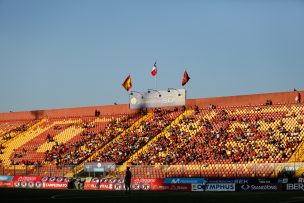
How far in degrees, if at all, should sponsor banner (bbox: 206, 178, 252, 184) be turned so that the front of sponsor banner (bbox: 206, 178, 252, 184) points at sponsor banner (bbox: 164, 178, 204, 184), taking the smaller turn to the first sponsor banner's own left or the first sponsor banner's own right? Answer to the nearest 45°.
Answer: approximately 135° to the first sponsor banner's own right

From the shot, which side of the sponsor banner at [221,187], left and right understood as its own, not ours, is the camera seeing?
front

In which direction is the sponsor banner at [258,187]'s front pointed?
toward the camera

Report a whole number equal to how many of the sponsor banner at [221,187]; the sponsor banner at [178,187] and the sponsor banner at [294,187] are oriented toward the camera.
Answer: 3

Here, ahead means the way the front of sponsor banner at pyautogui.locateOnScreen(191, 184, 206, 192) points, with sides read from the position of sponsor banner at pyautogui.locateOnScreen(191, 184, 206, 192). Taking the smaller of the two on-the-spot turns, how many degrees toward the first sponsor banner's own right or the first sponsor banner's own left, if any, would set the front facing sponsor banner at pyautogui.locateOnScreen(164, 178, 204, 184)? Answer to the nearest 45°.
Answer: approximately 135° to the first sponsor banner's own right

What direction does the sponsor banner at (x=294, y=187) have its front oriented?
toward the camera

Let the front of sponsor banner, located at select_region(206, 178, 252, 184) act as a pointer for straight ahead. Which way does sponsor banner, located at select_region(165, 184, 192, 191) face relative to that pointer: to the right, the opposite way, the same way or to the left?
the same way

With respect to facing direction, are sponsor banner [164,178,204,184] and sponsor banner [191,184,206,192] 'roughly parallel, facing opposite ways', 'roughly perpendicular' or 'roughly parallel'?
roughly parallel

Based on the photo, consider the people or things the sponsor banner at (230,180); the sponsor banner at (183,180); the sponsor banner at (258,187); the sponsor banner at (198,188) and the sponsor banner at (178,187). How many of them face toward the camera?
5

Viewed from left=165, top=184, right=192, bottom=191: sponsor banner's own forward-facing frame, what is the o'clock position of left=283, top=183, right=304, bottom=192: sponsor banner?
left=283, top=183, right=304, bottom=192: sponsor banner is roughly at 10 o'clock from left=165, top=184, right=192, bottom=191: sponsor banner.

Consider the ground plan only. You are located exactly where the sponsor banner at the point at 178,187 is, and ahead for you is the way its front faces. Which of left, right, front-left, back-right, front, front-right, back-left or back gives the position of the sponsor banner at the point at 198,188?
front-left

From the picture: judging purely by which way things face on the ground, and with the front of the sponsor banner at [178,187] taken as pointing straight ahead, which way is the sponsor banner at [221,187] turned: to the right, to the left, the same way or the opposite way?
the same way

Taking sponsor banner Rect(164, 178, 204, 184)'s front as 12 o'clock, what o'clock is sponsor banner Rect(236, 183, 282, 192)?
sponsor banner Rect(236, 183, 282, 192) is roughly at 10 o'clock from sponsor banner Rect(164, 178, 204, 184).
